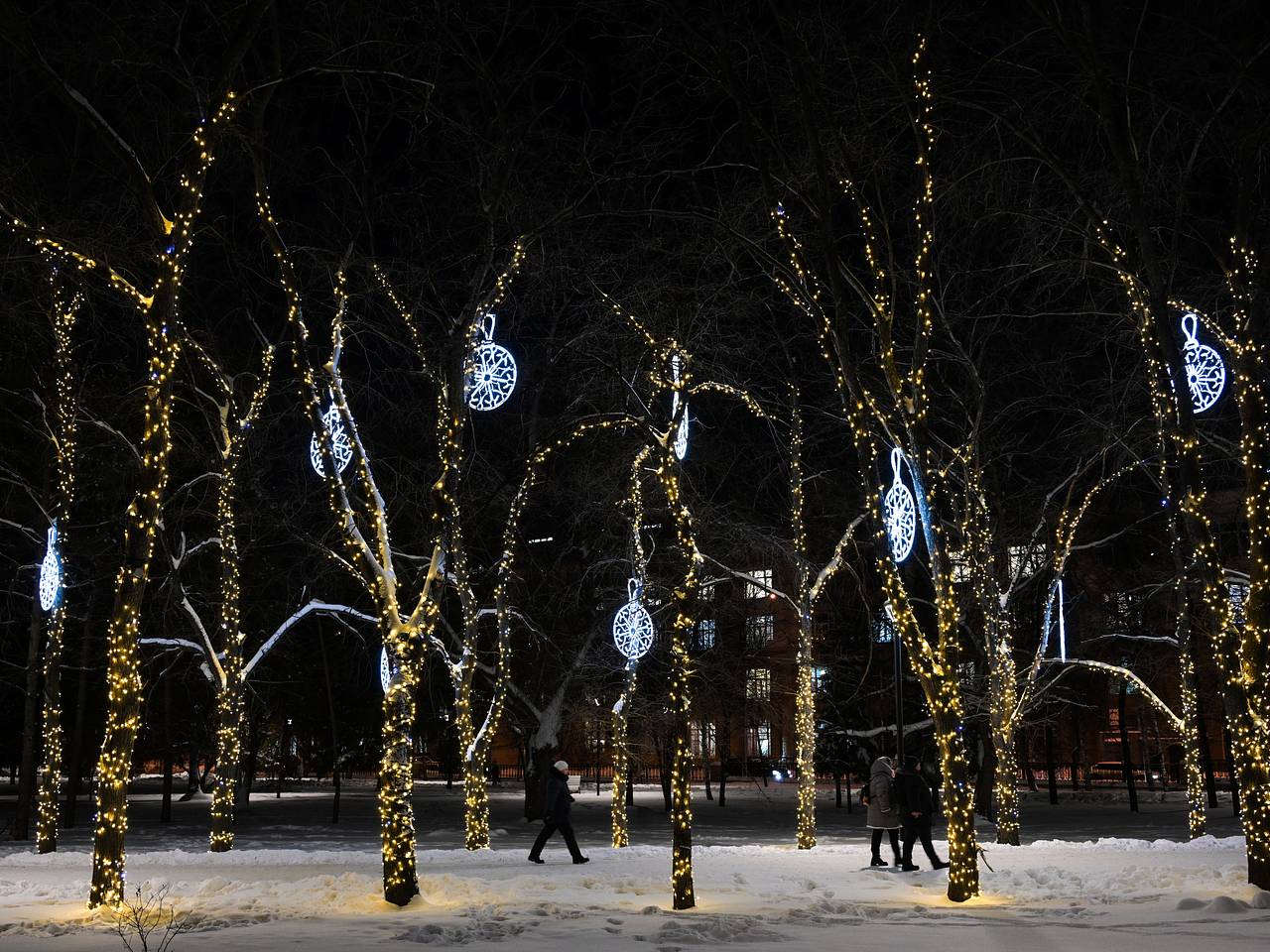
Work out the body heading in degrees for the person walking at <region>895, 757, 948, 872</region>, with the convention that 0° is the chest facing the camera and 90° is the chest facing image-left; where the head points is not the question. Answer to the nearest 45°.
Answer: approximately 270°

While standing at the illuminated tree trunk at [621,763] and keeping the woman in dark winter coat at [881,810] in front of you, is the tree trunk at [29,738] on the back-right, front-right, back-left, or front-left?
back-right

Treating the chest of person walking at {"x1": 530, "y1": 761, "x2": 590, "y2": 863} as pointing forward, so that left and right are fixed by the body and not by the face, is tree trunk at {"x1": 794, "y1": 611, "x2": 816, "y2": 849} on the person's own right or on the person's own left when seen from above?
on the person's own left

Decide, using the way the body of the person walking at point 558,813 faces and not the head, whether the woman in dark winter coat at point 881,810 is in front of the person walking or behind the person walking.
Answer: in front

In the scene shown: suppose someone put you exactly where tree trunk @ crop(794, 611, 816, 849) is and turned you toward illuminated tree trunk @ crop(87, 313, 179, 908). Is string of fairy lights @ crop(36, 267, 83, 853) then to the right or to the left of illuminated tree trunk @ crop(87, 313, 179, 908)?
right

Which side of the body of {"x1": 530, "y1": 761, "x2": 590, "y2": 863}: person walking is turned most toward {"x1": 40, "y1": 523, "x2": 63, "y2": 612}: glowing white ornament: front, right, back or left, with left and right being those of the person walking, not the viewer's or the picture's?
back

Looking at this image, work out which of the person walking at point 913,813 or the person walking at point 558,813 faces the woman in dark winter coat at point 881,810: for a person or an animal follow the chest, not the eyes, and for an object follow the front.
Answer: the person walking at point 558,813

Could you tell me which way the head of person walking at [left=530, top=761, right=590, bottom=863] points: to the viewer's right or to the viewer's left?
to the viewer's right

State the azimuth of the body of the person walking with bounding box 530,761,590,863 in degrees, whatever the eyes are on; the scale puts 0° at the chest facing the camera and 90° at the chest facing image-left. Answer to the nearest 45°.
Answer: approximately 270°

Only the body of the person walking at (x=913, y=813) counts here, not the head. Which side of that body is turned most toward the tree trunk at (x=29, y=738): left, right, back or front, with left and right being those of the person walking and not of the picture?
back

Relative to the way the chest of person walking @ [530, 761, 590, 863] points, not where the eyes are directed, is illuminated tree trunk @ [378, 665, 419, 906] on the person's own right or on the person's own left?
on the person's own right
